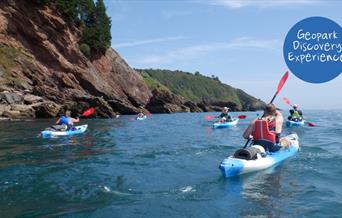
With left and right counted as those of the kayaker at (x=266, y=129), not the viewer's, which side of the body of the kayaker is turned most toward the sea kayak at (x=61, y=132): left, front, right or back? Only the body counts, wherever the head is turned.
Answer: left

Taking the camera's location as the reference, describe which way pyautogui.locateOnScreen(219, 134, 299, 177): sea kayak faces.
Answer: facing away from the viewer and to the right of the viewer

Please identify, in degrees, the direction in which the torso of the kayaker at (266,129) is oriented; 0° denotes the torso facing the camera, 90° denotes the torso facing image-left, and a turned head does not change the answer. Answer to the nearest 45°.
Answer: approximately 225°

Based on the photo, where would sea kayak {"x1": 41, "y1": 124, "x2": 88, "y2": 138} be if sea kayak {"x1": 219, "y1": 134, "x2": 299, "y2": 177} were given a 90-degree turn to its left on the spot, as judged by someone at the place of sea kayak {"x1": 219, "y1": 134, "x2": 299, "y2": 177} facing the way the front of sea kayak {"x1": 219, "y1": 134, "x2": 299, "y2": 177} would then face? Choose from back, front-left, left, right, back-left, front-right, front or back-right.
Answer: front
